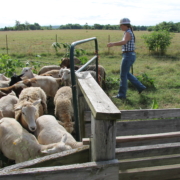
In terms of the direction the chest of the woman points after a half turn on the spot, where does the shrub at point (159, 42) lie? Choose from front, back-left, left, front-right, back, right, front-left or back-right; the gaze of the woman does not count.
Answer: left

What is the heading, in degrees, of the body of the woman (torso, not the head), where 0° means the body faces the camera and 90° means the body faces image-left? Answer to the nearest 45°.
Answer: approximately 90°

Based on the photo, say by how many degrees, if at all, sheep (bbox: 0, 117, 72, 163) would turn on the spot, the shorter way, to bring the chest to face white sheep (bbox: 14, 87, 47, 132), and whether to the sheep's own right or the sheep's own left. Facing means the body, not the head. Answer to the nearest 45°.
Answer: approximately 90° to the sheep's own left

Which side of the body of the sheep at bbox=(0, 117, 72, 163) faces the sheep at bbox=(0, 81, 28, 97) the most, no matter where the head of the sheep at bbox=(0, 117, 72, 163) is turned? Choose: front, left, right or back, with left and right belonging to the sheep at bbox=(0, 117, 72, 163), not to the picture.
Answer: left

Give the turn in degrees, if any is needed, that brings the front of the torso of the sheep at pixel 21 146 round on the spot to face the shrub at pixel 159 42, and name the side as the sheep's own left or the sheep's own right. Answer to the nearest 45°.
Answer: approximately 45° to the sheep's own left

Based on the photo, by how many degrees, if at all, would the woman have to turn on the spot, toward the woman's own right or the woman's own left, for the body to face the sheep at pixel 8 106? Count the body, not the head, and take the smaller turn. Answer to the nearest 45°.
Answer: approximately 45° to the woman's own left

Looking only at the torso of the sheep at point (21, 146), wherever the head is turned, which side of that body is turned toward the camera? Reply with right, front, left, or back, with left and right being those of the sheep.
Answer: right

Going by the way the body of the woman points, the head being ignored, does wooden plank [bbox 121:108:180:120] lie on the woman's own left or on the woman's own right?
on the woman's own left
